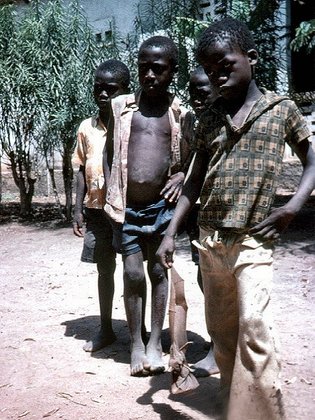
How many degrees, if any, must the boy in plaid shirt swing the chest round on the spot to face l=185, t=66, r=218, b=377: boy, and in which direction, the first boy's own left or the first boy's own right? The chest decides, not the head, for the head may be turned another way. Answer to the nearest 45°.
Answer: approximately 135° to the first boy's own right

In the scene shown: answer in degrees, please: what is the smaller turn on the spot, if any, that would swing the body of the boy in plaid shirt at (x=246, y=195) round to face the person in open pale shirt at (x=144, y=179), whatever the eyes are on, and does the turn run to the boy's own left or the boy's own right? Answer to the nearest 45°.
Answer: approximately 90° to the boy's own right

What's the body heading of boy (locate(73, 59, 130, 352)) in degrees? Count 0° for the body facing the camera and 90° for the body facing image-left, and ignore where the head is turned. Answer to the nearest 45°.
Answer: approximately 45°

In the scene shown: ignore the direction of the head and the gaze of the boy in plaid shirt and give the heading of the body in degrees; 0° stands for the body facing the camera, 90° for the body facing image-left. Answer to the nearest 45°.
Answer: approximately 45°

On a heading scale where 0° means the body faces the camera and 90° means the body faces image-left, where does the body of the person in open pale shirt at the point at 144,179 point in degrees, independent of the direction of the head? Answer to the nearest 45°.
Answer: approximately 0°
